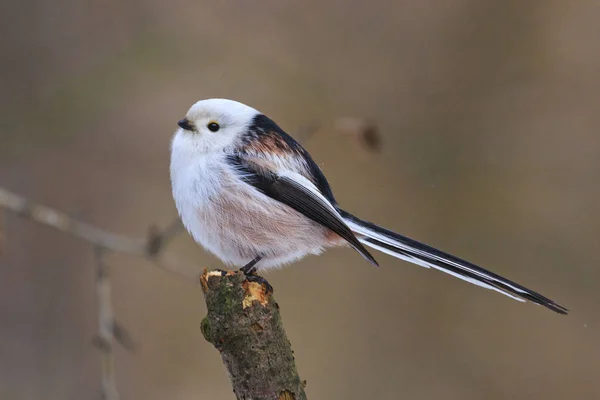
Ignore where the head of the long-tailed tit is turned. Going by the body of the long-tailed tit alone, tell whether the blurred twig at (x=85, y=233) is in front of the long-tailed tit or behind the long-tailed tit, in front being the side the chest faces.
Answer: in front

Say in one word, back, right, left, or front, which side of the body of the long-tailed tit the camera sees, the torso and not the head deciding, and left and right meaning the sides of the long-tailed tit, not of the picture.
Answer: left

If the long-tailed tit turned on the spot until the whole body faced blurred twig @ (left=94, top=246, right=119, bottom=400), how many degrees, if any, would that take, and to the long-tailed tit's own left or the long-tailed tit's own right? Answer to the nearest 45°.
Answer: approximately 45° to the long-tailed tit's own right
